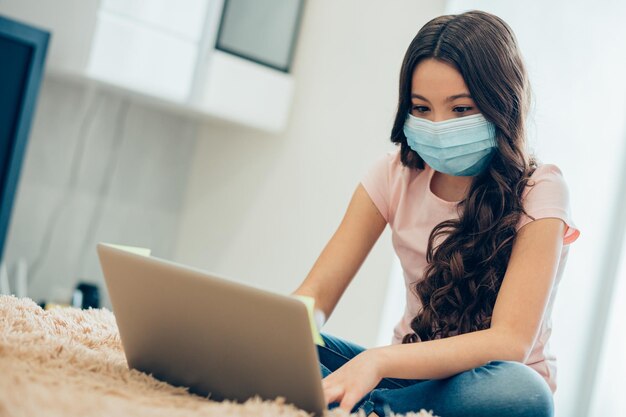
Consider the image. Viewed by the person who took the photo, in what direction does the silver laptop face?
facing away from the viewer and to the right of the viewer

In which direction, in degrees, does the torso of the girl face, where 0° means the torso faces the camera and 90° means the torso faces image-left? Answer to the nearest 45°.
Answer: approximately 45°

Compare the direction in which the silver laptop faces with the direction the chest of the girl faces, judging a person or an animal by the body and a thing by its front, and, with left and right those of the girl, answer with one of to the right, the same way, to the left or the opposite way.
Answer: the opposite way
